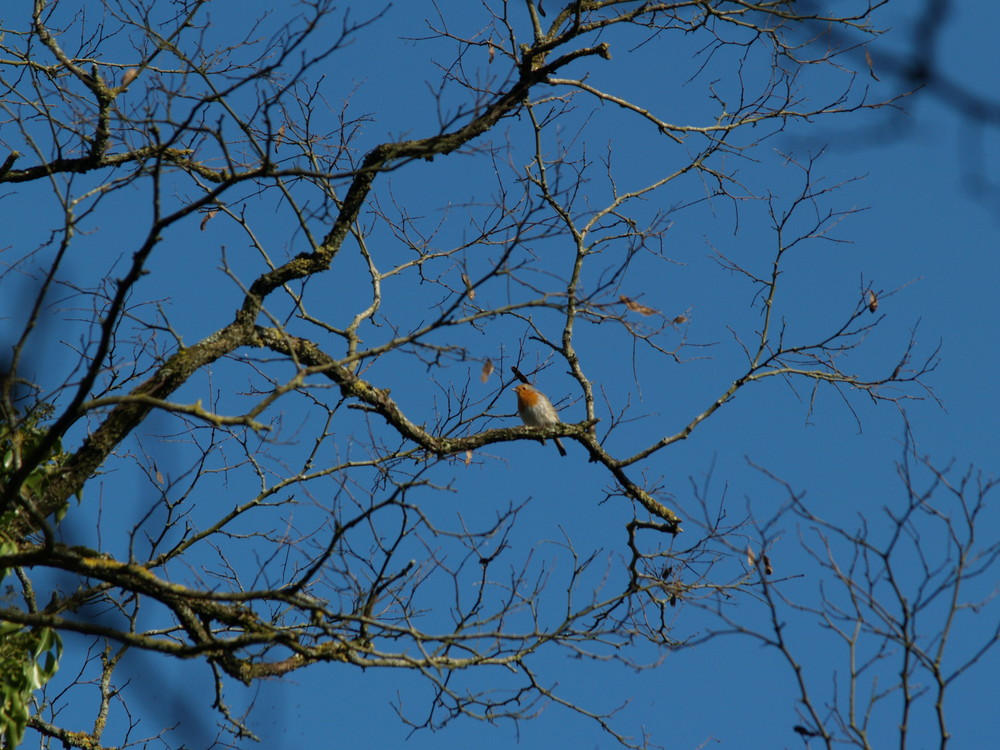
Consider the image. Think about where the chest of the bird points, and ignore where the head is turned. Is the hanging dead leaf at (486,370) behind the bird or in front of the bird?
in front

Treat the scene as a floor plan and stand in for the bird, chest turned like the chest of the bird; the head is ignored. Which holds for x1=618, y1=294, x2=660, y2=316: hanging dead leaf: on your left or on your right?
on your left

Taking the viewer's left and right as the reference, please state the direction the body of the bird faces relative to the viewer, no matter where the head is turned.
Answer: facing the viewer and to the left of the viewer
